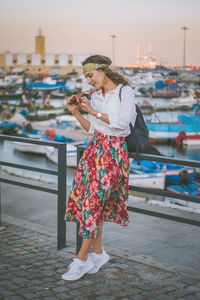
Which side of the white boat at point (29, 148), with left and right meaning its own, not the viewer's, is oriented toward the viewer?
left

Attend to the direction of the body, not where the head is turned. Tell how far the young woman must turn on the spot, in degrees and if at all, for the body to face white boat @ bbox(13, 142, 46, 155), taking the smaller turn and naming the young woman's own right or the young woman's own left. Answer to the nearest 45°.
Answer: approximately 135° to the young woman's own right

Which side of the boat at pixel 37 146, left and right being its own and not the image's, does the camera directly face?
left

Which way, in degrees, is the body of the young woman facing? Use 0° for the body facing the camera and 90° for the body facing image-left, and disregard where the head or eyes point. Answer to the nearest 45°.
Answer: approximately 45°
